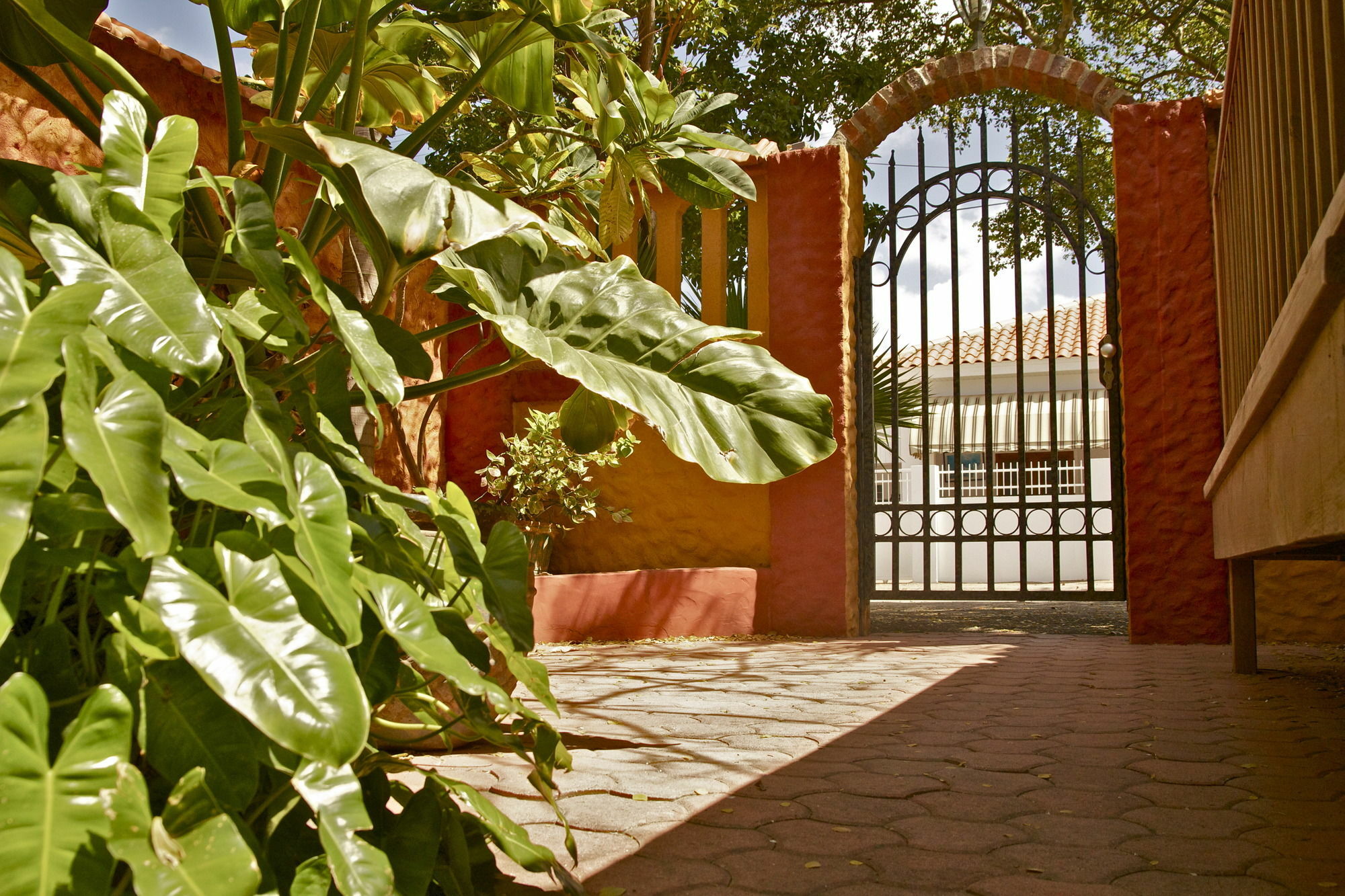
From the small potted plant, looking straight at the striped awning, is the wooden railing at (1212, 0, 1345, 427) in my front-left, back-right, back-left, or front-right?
back-right

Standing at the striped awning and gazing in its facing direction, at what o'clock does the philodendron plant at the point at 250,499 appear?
The philodendron plant is roughly at 12 o'clock from the striped awning.

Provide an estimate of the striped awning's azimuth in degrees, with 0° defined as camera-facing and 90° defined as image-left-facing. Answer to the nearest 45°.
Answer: approximately 0°

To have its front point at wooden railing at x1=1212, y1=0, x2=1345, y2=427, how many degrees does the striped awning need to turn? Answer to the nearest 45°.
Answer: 0° — it already faces it

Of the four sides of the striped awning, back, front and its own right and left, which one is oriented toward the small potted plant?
front
